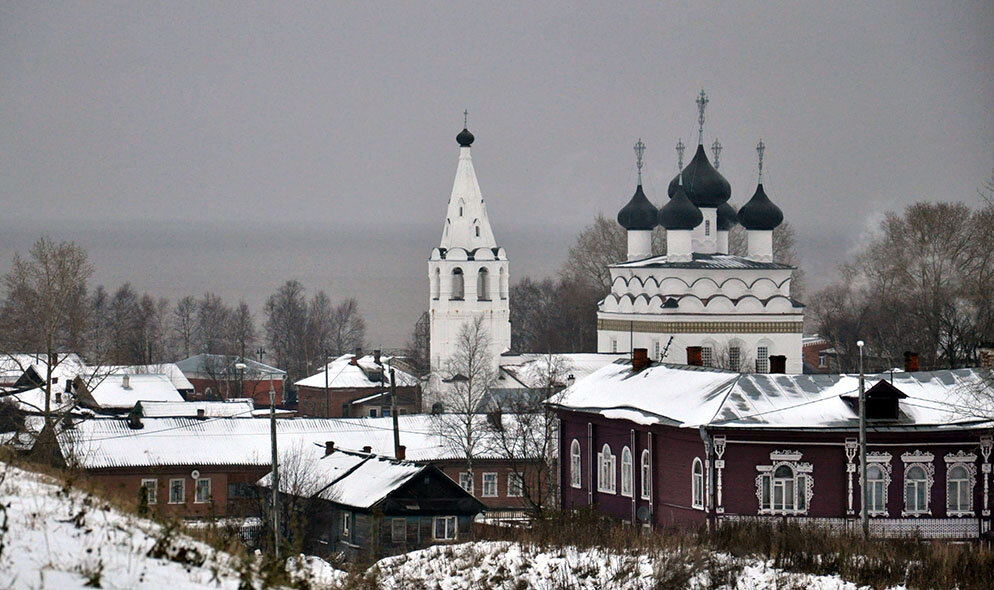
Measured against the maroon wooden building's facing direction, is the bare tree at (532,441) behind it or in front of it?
behind

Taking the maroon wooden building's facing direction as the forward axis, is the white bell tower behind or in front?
behind

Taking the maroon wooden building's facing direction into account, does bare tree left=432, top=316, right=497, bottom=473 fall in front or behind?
behind

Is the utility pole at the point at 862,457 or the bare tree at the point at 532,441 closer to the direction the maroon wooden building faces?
the utility pole

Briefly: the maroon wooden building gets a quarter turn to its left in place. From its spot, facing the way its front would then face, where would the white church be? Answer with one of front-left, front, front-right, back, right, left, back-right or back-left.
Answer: left

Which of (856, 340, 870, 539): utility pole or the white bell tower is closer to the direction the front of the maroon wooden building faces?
the utility pole

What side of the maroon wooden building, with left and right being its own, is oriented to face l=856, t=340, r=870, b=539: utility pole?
front

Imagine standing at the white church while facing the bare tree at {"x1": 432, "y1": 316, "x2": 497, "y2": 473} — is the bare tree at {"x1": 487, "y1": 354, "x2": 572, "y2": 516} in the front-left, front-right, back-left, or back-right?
front-left

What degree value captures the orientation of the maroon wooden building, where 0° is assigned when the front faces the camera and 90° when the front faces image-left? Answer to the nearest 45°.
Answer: approximately 0°
